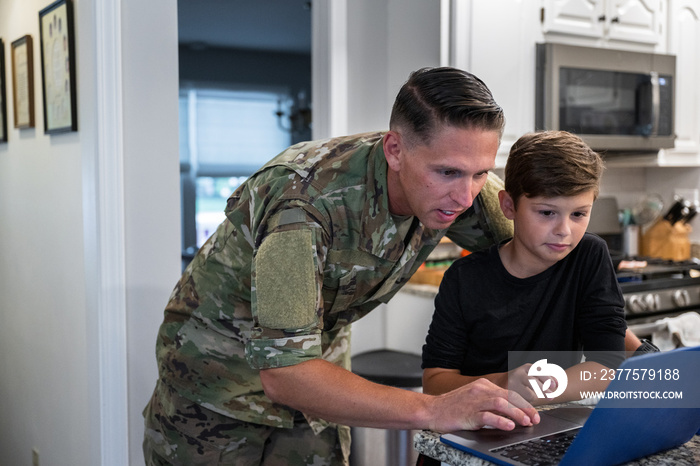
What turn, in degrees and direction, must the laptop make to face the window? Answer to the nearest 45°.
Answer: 0° — it already faces it

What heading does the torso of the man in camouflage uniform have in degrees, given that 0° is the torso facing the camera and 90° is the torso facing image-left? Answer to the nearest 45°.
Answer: approximately 315°

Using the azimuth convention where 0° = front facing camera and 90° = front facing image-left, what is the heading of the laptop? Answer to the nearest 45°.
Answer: approximately 135°

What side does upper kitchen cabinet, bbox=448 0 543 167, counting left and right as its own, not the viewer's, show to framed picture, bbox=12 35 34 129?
right

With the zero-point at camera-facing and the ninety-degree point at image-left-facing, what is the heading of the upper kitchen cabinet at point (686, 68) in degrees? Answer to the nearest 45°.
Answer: approximately 0°

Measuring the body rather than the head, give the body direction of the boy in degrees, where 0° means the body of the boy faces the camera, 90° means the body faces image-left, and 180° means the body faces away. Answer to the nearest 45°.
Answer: approximately 315°

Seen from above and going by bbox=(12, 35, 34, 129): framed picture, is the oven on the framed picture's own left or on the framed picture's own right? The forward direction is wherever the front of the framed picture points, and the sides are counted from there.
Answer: on the framed picture's own left

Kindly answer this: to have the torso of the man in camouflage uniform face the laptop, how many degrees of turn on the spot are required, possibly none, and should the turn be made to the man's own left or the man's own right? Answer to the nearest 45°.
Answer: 0° — they already face it

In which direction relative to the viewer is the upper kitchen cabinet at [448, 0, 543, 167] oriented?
toward the camera

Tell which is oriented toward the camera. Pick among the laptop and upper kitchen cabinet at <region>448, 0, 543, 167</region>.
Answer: the upper kitchen cabinet

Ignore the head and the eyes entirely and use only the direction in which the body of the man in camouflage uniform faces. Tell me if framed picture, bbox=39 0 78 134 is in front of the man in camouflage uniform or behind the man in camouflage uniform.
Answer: behind

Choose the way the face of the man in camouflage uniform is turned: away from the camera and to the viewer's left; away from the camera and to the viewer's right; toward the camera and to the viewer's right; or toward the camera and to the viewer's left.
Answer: toward the camera and to the viewer's right
